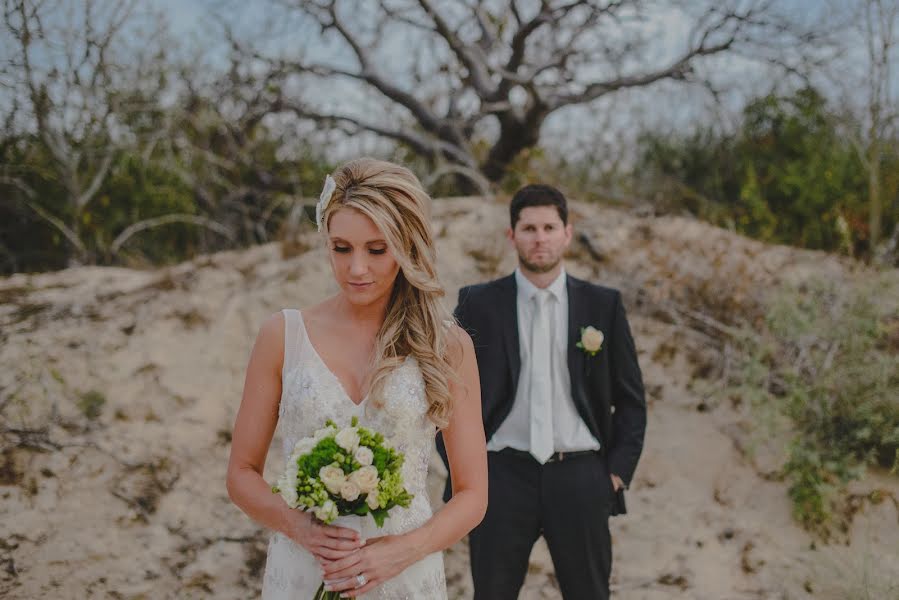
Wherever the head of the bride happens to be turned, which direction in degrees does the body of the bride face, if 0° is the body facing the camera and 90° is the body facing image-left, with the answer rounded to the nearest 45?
approximately 0°

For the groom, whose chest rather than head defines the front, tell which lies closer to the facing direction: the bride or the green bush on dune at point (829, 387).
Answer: the bride

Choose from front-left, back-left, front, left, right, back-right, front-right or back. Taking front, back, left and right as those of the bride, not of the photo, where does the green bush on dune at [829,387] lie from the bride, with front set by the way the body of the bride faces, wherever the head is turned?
back-left

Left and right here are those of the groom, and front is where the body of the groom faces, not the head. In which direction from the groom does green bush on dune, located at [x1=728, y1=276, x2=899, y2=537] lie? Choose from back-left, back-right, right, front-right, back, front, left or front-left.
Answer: back-left

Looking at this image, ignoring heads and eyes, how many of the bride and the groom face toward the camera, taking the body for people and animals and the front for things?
2

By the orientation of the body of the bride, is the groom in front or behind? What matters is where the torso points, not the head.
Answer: behind
